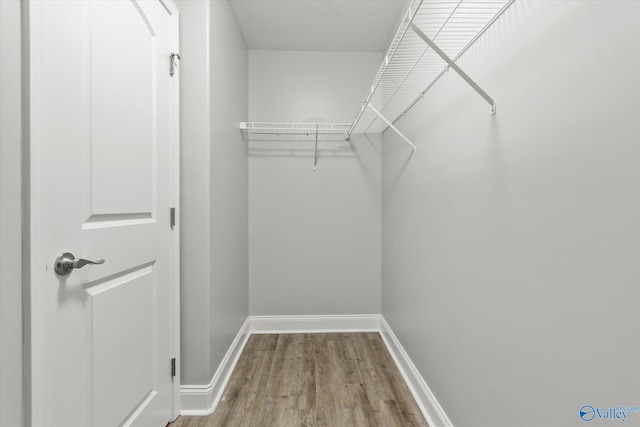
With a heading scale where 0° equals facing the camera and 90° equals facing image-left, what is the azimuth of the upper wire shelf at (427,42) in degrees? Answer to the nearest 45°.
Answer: approximately 90°

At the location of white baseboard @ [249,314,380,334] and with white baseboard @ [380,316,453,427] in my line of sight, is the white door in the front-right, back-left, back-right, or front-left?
front-right

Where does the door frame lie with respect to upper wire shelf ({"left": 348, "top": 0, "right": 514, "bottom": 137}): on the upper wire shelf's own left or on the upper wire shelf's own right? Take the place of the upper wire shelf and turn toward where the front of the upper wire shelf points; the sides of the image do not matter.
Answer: on the upper wire shelf's own left

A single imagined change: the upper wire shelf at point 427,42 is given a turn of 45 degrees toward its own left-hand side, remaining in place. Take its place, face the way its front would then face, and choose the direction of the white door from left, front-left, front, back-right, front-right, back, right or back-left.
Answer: front

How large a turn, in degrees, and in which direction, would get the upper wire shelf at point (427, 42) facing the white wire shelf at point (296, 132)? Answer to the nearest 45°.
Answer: approximately 45° to its right

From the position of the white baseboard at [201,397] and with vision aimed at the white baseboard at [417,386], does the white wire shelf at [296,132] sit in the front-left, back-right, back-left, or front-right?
front-left
